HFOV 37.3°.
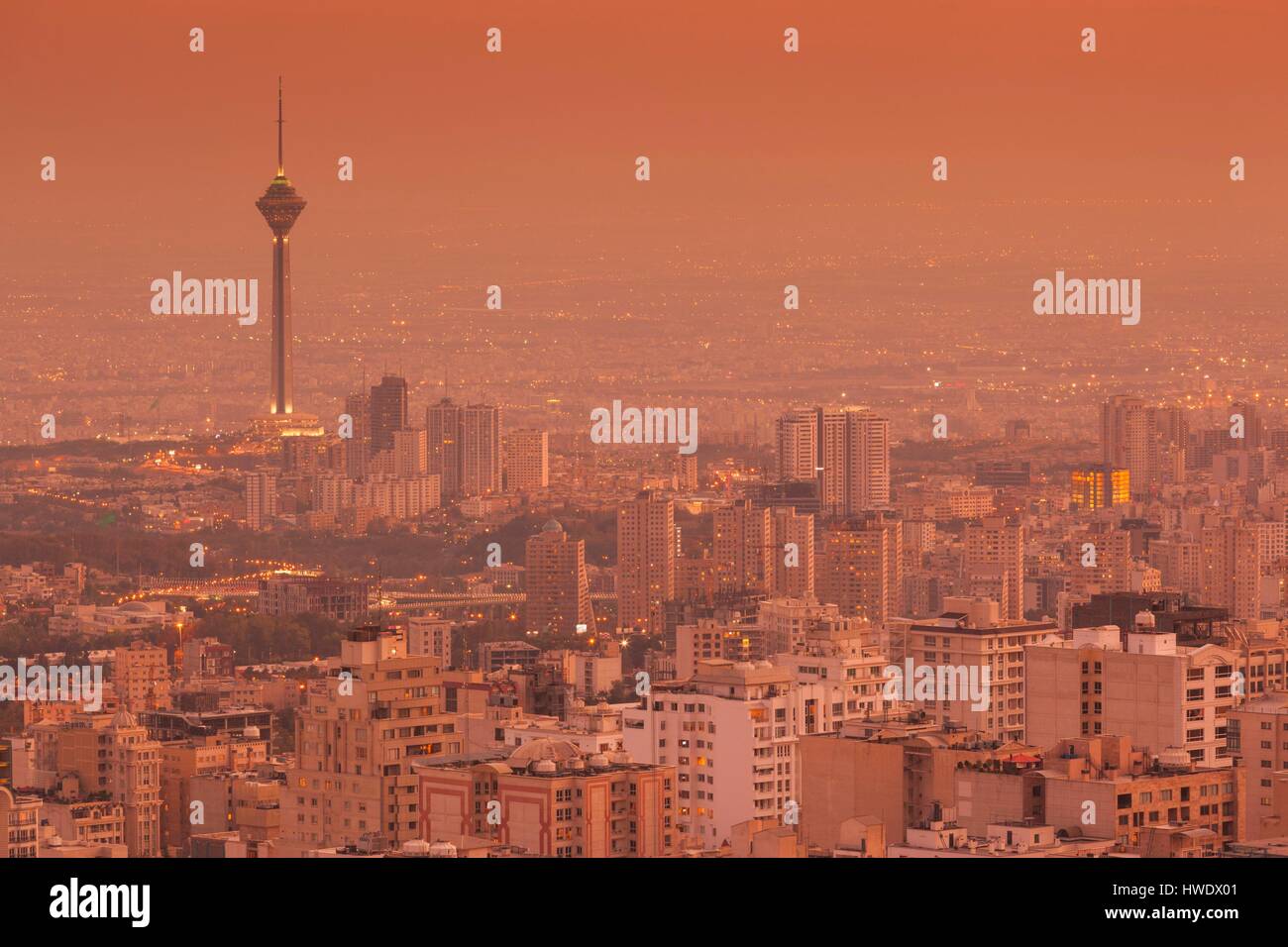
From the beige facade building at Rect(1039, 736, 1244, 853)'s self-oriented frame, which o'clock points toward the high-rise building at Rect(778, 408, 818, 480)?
The high-rise building is roughly at 7 o'clock from the beige facade building.

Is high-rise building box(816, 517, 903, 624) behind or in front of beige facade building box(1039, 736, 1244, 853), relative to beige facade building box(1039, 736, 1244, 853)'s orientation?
behind

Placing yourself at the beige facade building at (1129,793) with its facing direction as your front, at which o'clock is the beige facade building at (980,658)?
the beige facade building at (980,658) is roughly at 7 o'clock from the beige facade building at (1129,793).

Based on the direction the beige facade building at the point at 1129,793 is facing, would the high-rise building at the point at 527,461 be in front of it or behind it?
behind

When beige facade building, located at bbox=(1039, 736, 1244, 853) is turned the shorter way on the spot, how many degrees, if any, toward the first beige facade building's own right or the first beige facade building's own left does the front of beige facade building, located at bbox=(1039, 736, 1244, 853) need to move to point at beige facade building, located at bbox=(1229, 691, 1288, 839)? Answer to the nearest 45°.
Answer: approximately 135° to the first beige facade building's own left

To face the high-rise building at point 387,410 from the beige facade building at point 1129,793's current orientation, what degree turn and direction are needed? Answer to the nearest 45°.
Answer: approximately 180°

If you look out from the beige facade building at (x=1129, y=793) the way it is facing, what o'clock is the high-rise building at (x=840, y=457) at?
The high-rise building is roughly at 7 o'clock from the beige facade building.

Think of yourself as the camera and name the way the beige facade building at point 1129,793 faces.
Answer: facing the viewer and to the right of the viewer

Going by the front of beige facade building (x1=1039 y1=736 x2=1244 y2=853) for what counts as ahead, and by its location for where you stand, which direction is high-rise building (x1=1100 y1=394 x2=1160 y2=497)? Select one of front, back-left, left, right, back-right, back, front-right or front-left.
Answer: back-left

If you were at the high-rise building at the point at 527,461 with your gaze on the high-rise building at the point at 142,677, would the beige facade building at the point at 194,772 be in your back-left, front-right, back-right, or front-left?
front-left
